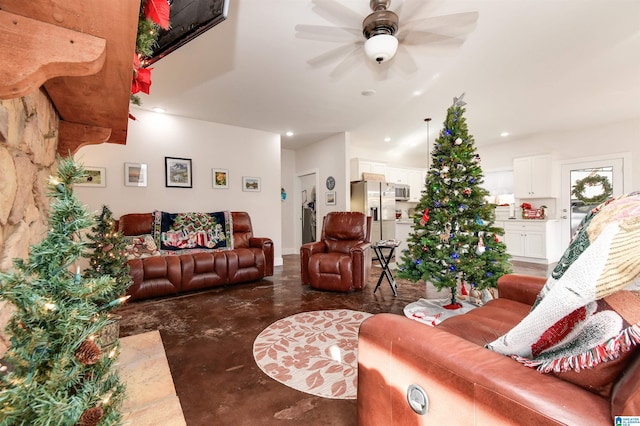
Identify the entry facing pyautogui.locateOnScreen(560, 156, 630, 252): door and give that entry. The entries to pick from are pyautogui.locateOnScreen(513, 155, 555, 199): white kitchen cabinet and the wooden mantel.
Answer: the wooden mantel

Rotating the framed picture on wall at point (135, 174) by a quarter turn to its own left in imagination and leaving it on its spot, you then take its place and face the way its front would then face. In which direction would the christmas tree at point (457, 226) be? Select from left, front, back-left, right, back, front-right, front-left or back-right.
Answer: front-right

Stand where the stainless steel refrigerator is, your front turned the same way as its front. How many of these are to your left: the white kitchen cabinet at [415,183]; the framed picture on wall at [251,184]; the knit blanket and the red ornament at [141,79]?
1

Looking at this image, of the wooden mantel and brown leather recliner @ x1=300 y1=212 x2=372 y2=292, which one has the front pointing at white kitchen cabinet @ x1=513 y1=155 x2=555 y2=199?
the wooden mantel

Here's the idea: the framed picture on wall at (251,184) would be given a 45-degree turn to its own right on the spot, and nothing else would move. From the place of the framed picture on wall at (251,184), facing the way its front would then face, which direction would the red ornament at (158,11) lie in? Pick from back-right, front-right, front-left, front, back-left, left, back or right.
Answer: front

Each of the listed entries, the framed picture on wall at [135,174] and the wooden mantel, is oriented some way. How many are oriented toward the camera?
1

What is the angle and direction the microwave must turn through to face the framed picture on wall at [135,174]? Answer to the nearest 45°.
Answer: approximately 90° to its right

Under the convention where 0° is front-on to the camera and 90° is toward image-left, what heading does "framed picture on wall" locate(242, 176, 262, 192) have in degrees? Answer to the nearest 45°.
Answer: approximately 315°

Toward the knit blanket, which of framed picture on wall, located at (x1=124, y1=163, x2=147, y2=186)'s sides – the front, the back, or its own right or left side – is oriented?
front

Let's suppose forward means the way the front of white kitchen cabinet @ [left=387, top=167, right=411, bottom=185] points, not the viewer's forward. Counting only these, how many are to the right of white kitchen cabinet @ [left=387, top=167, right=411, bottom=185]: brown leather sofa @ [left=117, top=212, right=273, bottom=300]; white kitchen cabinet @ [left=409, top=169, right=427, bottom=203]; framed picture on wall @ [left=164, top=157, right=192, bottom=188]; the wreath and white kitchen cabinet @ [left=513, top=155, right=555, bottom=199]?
2

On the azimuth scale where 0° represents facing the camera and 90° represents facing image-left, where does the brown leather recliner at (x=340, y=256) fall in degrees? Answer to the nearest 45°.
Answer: approximately 45°

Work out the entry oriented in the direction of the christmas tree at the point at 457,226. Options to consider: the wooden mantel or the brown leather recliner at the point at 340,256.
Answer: the wooden mantel

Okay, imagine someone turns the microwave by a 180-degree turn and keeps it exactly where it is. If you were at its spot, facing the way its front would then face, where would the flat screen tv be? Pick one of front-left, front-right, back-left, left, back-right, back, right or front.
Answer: back-left

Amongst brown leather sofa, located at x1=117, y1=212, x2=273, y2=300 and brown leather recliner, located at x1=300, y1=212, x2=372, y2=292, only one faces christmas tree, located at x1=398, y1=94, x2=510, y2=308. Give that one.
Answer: the brown leather sofa

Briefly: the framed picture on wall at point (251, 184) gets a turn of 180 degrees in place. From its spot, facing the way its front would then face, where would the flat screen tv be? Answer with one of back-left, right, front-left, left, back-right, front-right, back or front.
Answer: back-left

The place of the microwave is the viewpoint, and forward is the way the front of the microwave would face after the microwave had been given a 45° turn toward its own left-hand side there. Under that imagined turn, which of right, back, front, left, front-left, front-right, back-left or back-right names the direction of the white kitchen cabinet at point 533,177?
front

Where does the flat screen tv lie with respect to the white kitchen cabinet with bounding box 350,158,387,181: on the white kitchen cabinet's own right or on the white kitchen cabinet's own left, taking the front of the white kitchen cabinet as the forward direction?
on the white kitchen cabinet's own right

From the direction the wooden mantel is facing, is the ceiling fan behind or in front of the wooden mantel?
in front

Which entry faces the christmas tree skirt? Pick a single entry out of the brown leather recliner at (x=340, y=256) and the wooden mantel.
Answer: the wooden mantel

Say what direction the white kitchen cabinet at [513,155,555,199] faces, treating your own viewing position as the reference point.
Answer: facing the viewer

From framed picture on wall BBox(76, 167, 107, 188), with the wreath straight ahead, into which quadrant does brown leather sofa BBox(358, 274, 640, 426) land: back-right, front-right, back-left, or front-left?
front-right

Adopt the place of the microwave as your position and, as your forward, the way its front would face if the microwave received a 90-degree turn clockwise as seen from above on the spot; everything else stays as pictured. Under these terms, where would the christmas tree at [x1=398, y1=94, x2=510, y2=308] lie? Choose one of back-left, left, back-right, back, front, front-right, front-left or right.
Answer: front-left

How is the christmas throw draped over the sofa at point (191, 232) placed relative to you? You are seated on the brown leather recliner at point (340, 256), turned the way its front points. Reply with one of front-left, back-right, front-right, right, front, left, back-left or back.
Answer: front-right
